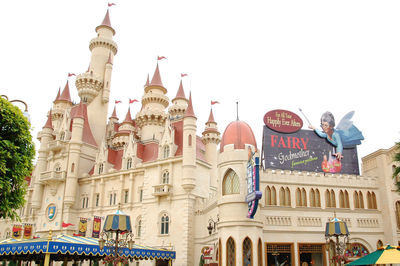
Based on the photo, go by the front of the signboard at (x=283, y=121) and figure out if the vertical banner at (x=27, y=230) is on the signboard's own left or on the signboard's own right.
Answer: on the signboard's own right

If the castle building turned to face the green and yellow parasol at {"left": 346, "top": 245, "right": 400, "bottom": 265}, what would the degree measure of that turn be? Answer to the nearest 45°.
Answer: approximately 90° to its left

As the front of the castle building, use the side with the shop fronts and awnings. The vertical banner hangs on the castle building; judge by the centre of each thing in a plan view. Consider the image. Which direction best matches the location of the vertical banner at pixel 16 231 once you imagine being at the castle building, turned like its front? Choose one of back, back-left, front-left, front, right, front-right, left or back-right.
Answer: right

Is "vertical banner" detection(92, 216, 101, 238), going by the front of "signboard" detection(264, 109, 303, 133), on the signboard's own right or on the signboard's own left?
on the signboard's own right

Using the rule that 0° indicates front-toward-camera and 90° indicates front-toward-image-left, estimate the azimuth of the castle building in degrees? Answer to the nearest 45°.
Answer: approximately 45°

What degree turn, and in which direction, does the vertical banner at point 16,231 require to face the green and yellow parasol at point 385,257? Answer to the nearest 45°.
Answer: approximately 45° to its left

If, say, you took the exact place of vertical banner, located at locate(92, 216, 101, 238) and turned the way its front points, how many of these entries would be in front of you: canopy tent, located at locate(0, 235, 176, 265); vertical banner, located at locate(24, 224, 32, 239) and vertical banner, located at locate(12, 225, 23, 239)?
1

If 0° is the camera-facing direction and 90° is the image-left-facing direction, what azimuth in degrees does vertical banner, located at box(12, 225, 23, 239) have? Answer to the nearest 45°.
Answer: approximately 0°

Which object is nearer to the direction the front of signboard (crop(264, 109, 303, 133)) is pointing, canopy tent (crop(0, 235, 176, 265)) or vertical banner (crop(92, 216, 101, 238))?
the canopy tent

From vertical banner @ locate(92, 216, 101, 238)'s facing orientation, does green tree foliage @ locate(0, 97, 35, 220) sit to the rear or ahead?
ahead
